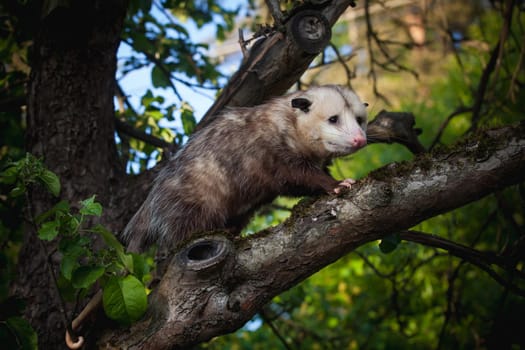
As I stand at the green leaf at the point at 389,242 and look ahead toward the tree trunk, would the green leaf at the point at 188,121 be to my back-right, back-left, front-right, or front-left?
front-right

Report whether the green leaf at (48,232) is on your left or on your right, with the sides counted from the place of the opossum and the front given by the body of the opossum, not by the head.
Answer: on your right

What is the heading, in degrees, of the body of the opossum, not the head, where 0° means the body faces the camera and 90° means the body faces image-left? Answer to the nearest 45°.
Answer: approximately 270°

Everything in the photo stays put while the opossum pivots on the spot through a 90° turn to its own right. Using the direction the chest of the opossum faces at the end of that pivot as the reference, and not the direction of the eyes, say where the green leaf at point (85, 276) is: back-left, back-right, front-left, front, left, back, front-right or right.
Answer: front-right

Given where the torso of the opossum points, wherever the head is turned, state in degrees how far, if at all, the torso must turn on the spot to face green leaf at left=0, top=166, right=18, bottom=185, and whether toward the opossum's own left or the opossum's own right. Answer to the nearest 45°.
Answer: approximately 135° to the opossum's own right

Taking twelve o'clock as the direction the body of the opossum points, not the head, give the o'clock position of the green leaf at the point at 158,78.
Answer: The green leaf is roughly at 8 o'clock from the opossum.

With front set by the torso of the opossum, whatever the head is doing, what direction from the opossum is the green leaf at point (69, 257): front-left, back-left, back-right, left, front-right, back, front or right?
back-right

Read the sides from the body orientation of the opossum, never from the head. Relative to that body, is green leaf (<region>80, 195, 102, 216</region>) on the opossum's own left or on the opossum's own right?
on the opossum's own right
